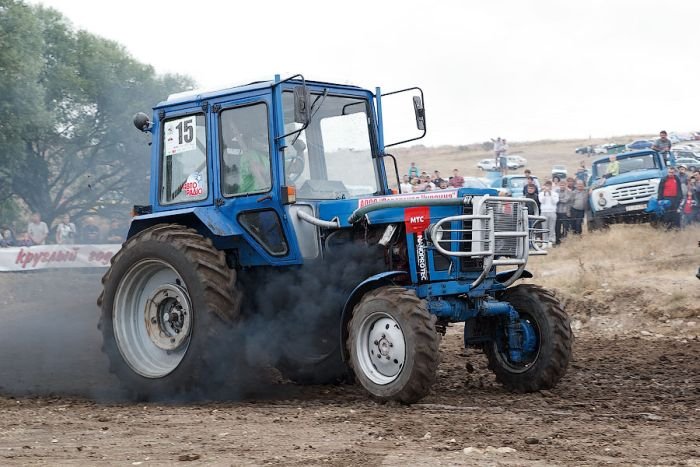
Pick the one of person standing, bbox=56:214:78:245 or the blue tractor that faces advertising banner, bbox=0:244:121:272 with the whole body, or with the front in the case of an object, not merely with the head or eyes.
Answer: the person standing

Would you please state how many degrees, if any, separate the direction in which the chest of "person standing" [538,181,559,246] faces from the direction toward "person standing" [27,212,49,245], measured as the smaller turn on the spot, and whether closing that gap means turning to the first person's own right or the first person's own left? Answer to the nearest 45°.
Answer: approximately 90° to the first person's own right

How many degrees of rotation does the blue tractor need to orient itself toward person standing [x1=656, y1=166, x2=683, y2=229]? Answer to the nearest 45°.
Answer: approximately 90° to its left

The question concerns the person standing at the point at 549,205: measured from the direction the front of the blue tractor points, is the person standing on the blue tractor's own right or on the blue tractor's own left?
on the blue tractor's own left

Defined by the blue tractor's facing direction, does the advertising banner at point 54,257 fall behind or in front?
behind

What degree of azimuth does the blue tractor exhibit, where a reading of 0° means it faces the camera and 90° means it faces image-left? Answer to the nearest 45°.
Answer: approximately 315°

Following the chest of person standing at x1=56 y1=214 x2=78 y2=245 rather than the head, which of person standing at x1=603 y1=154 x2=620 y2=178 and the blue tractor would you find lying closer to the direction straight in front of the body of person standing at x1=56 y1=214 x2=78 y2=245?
the blue tractor

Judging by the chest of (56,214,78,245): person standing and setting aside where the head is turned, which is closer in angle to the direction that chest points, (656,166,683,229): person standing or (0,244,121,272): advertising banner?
the advertising banner

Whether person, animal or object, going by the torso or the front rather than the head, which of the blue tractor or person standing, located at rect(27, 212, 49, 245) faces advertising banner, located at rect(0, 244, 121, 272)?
the person standing
